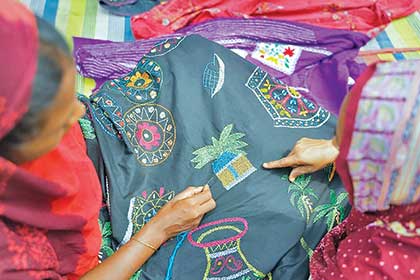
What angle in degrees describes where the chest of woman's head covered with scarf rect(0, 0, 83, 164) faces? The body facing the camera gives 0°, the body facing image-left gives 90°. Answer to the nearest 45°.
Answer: approximately 270°

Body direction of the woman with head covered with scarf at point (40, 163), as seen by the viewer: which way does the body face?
to the viewer's right

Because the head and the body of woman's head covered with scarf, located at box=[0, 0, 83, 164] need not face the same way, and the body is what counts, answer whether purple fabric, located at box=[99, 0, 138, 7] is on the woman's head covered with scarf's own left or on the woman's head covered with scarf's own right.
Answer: on the woman's head covered with scarf's own left

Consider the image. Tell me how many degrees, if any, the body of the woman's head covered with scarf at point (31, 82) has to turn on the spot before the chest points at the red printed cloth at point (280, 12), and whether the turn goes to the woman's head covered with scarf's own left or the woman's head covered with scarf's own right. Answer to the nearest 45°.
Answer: approximately 45° to the woman's head covered with scarf's own left

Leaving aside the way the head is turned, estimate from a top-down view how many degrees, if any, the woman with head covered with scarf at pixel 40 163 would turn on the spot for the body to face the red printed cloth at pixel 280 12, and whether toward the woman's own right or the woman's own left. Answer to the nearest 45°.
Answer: approximately 45° to the woman's own left
